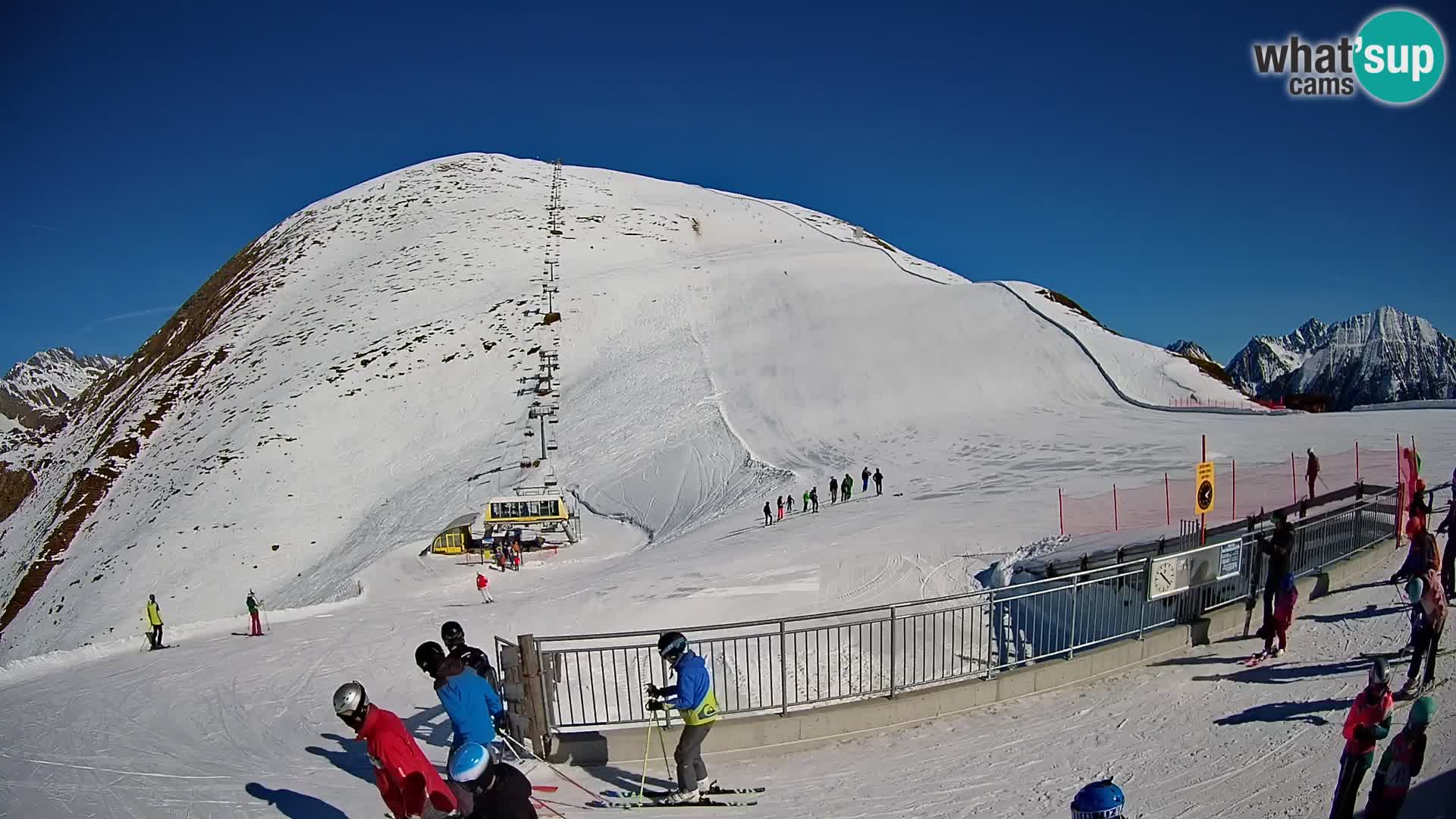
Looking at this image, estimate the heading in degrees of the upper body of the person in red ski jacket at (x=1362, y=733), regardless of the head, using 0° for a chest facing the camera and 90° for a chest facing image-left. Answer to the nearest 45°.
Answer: approximately 45°

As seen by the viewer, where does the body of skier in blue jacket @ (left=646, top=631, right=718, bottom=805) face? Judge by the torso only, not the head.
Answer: to the viewer's left

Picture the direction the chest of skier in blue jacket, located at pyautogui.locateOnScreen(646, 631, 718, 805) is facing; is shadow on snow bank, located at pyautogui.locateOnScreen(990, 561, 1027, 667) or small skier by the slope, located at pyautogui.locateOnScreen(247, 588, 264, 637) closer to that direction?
the small skier by the slope

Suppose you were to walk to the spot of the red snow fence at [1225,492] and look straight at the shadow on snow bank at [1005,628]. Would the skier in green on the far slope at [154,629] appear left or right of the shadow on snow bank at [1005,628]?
right
